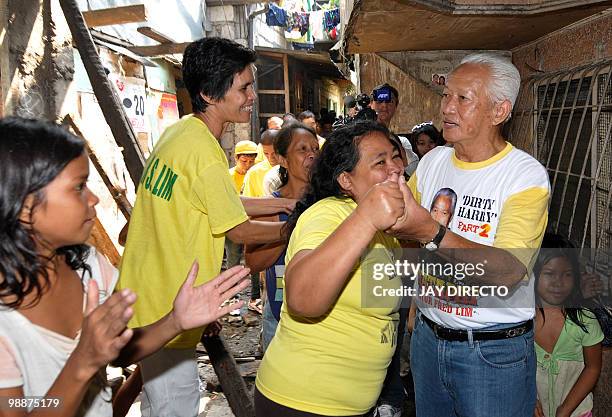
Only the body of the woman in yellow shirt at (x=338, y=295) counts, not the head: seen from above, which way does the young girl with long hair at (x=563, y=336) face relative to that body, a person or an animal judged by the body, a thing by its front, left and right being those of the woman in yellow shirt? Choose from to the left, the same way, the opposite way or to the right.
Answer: to the right

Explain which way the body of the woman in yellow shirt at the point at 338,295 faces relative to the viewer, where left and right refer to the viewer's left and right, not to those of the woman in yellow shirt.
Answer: facing the viewer and to the right of the viewer

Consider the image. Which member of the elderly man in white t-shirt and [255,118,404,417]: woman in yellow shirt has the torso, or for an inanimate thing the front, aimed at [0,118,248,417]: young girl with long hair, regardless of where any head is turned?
the elderly man in white t-shirt

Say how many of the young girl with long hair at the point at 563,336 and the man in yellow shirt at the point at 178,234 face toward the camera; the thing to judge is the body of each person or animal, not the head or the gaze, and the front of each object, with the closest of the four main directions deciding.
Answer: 1

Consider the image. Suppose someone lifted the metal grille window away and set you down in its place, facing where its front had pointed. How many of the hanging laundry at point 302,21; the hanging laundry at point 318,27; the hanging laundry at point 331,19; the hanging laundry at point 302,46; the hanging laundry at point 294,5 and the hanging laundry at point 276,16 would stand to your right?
6

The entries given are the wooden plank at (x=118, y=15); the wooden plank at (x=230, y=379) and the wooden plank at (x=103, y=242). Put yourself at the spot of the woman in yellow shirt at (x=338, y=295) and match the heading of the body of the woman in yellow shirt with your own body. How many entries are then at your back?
3

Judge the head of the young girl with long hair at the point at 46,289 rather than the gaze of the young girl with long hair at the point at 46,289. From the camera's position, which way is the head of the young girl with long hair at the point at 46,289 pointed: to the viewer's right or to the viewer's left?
to the viewer's right

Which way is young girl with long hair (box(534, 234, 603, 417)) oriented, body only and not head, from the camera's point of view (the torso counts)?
toward the camera

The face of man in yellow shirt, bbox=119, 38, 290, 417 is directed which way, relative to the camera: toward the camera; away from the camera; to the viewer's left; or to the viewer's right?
to the viewer's right

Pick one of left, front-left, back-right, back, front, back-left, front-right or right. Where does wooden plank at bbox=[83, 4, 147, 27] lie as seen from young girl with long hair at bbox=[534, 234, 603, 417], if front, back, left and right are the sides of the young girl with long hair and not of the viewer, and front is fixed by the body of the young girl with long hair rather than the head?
right

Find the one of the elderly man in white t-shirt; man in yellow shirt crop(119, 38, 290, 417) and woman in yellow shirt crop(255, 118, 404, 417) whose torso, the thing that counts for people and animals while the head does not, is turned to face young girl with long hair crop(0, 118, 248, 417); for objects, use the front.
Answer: the elderly man in white t-shirt
